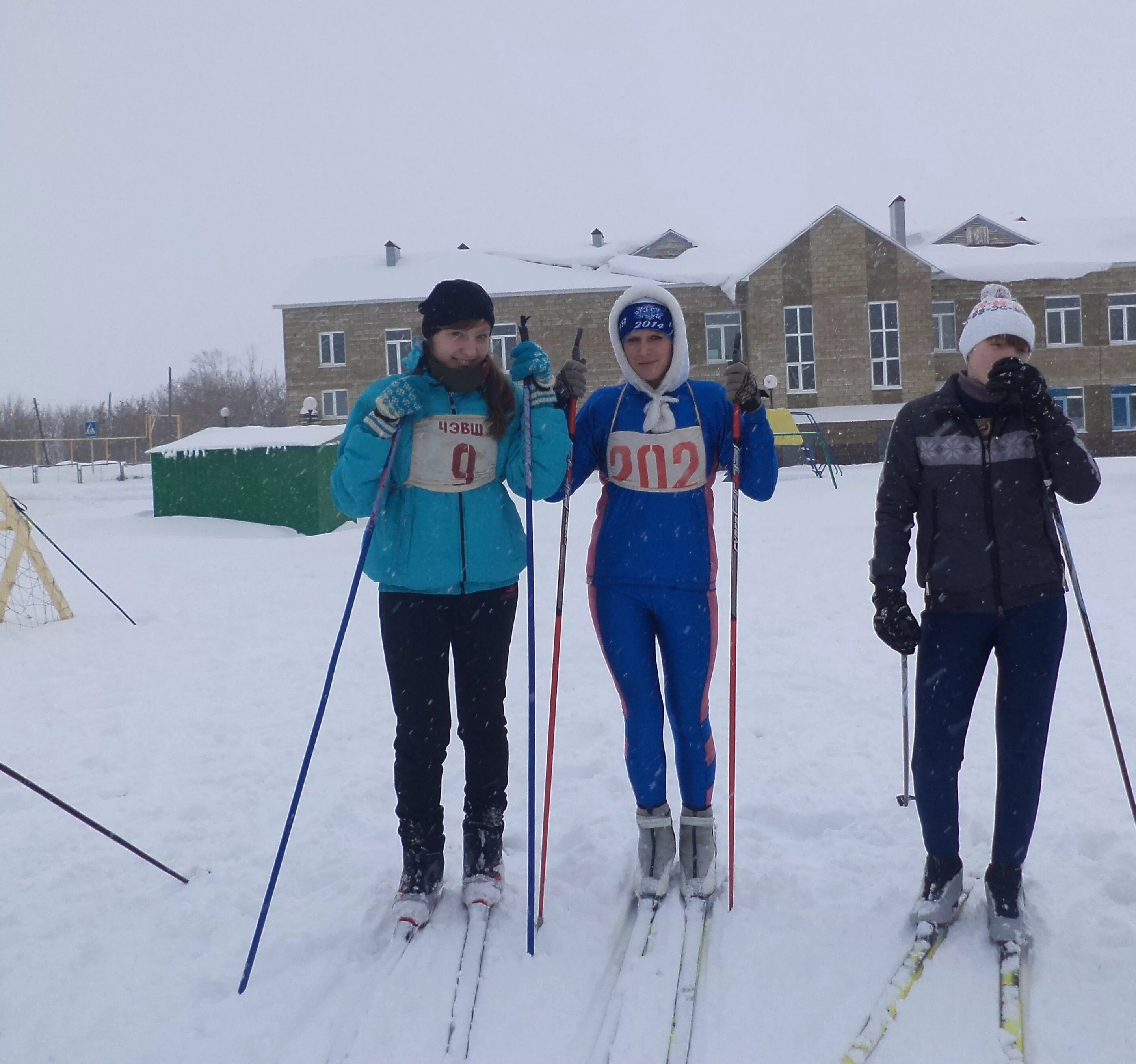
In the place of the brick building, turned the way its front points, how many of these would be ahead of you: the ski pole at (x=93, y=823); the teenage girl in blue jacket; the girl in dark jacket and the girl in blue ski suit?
4

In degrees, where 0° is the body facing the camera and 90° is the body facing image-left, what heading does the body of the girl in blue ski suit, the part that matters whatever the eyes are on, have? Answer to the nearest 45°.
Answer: approximately 0°

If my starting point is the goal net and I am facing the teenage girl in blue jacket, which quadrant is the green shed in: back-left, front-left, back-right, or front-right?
back-left
